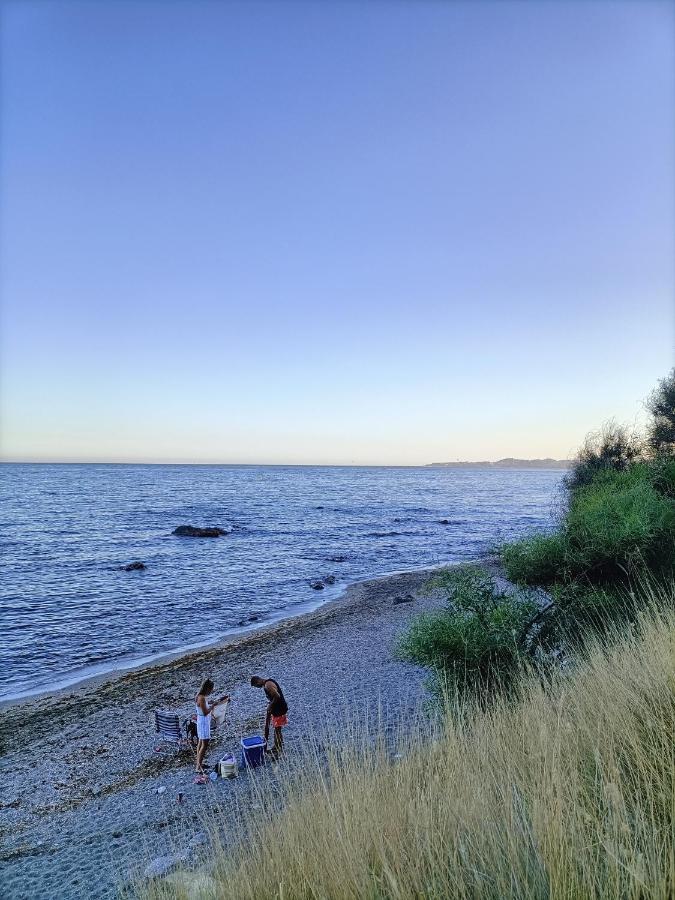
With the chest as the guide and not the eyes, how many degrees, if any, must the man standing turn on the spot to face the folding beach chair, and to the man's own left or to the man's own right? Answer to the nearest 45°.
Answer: approximately 45° to the man's own right

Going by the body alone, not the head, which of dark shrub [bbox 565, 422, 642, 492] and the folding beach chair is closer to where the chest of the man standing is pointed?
the folding beach chair

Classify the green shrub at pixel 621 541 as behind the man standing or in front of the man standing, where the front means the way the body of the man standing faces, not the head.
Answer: behind

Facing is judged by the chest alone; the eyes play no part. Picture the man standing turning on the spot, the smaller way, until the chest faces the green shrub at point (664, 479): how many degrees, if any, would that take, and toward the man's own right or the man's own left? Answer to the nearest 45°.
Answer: approximately 135° to the man's own right

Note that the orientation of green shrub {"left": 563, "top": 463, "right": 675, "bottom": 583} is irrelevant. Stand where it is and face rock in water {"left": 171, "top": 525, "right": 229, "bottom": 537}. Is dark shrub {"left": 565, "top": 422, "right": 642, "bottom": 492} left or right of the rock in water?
right

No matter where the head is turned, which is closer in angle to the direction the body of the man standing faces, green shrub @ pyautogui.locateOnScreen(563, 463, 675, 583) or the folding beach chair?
the folding beach chair

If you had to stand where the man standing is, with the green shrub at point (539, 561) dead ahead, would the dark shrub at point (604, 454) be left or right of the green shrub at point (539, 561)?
left

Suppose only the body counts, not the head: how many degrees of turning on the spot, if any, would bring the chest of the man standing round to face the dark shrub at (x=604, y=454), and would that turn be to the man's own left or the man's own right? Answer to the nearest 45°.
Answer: approximately 135° to the man's own right

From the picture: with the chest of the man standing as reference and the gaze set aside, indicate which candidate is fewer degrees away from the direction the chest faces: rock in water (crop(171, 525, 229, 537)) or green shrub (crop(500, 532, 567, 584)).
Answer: the rock in water

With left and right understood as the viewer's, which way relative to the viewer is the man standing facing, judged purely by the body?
facing to the left of the viewer

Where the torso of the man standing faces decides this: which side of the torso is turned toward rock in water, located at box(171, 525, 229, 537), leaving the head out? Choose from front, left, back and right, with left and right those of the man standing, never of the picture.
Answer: right
